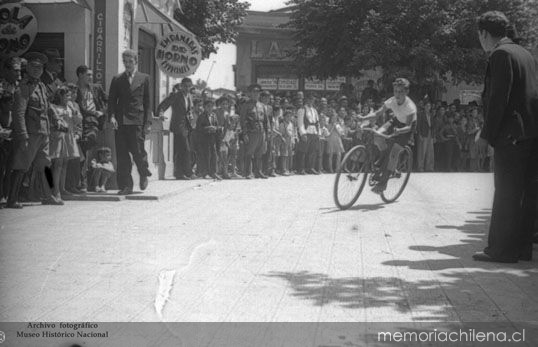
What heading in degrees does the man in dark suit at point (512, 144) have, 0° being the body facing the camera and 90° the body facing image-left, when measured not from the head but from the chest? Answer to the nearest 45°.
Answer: approximately 135°

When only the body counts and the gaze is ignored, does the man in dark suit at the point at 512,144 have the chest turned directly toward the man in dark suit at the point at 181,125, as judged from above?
yes

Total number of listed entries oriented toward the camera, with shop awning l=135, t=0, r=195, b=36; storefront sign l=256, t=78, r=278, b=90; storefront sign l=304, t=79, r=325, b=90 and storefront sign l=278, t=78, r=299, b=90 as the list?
3

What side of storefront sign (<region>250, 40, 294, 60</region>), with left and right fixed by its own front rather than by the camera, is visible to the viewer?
front

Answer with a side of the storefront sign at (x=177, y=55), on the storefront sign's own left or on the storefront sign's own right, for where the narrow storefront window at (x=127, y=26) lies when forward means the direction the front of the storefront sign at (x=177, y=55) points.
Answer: on the storefront sign's own right

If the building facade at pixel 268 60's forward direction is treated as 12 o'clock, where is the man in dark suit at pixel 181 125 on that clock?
The man in dark suit is roughly at 12 o'clock from the building facade.

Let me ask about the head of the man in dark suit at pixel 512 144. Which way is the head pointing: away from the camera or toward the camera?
away from the camera

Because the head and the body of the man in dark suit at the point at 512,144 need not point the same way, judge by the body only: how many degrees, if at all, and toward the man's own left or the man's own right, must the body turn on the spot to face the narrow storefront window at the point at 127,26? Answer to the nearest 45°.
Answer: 0° — they already face it

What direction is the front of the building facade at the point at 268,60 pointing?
toward the camera

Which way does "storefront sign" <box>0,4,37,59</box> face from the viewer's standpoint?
toward the camera

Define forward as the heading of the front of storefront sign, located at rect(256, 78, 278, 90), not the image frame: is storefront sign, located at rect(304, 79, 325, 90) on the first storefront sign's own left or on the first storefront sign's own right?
on the first storefront sign's own left
